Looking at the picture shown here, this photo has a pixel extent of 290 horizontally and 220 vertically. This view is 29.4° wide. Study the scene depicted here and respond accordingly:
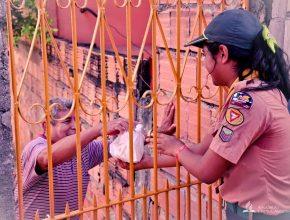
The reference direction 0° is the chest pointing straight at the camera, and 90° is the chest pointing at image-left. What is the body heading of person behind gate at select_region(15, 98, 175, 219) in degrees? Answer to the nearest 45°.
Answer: approximately 315°

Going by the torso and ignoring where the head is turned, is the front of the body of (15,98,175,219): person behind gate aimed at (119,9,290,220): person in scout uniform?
yes

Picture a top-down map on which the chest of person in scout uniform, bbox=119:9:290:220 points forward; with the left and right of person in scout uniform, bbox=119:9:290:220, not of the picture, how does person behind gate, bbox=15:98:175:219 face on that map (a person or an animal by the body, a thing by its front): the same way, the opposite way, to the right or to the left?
the opposite way

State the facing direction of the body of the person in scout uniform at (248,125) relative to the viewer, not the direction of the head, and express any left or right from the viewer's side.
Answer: facing away from the viewer and to the left of the viewer
